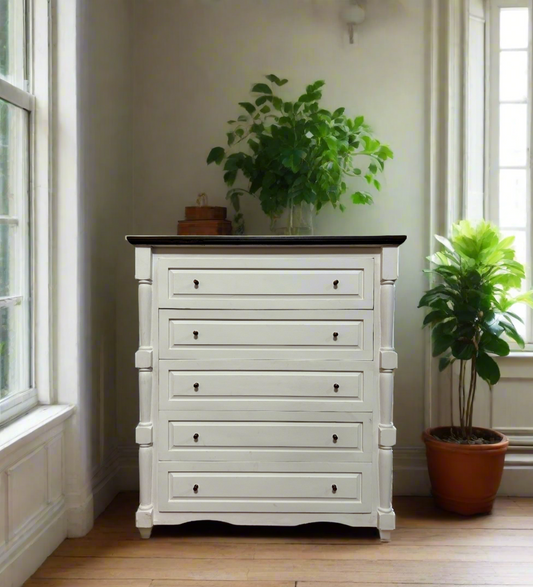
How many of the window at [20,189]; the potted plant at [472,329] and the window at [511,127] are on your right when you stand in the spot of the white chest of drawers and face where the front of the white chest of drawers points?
1

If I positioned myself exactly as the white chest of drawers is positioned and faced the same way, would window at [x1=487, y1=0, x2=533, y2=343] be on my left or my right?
on my left

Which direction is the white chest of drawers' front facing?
toward the camera

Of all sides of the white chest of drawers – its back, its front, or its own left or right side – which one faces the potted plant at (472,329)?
left

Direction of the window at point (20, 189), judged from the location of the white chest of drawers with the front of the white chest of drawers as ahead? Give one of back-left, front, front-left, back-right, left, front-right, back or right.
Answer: right
